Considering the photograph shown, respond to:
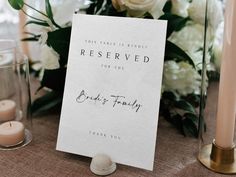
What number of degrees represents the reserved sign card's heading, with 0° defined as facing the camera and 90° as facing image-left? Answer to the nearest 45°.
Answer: approximately 0°
